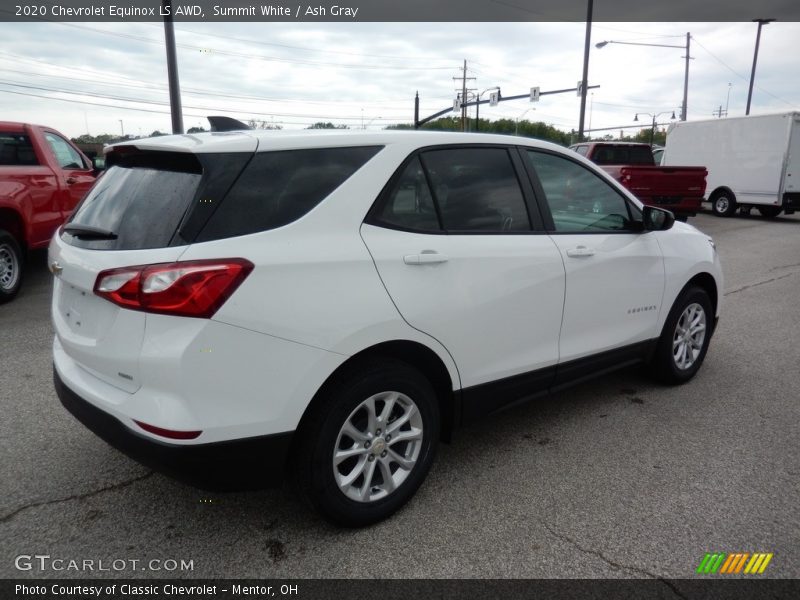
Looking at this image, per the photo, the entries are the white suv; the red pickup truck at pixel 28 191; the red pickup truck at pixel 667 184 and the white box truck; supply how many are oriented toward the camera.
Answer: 0

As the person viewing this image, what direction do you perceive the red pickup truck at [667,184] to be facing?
facing away from the viewer and to the left of the viewer

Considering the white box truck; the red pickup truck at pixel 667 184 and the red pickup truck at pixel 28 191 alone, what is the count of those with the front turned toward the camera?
0

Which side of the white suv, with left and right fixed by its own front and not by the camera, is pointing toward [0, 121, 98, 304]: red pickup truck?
left

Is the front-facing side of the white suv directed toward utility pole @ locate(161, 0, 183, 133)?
no

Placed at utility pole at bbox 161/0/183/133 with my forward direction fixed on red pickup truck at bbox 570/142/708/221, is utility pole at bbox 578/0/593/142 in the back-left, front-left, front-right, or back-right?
front-left

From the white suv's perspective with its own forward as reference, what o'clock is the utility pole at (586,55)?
The utility pole is roughly at 11 o'clock from the white suv.

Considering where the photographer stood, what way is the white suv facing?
facing away from the viewer and to the right of the viewer

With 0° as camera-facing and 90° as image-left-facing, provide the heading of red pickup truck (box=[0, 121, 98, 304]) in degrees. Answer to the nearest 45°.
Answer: approximately 225°

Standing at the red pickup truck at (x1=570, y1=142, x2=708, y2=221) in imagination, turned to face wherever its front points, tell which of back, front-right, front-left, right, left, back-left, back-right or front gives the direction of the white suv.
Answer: back-left

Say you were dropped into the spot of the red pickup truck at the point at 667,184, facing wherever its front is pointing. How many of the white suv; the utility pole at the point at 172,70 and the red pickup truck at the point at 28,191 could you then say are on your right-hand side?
0

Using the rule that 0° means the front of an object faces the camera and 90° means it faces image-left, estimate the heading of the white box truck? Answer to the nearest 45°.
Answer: approximately 135°

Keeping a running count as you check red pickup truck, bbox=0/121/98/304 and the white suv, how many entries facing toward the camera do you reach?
0

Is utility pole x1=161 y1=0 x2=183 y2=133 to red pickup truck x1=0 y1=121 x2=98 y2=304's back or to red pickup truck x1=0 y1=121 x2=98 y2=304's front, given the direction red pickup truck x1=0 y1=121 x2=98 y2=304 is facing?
to the front

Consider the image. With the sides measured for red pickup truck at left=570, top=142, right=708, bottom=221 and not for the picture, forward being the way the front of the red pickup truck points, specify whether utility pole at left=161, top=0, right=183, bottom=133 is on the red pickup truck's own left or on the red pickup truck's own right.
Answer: on the red pickup truck's own left
